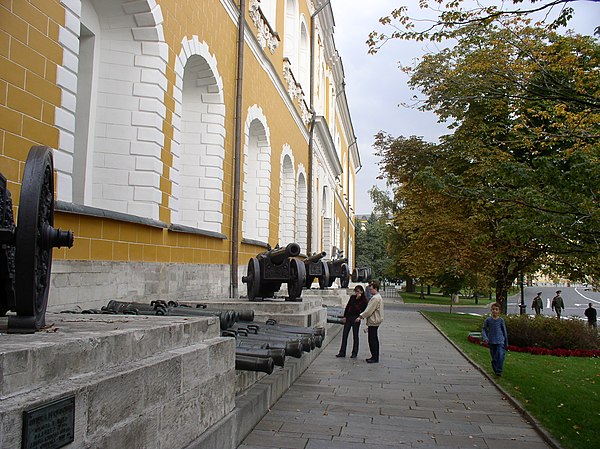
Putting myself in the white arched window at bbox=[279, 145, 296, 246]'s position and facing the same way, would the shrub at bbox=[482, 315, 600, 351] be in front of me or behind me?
in front

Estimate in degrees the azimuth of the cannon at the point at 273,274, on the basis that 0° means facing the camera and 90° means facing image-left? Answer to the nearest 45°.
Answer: approximately 315°

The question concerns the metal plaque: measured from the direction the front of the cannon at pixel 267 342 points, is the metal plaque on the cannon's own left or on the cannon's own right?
on the cannon's own right

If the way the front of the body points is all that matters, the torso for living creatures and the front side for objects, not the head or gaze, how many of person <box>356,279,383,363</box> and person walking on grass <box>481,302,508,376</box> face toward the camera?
1

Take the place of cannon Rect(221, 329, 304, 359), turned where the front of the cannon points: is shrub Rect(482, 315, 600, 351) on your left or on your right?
on your left

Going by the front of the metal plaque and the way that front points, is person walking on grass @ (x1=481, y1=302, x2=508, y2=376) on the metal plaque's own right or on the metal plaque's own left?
on the metal plaque's own left

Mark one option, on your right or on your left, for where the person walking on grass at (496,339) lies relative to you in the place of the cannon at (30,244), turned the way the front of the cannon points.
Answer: on your left

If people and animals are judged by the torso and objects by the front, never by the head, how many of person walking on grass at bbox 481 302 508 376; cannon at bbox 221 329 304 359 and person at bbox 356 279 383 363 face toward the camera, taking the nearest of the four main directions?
1

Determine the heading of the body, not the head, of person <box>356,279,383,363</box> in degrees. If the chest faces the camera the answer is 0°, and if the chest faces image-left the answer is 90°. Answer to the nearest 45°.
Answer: approximately 90°

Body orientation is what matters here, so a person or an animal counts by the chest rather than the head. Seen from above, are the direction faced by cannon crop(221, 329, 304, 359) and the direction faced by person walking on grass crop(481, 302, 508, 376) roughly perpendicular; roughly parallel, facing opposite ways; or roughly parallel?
roughly perpendicular

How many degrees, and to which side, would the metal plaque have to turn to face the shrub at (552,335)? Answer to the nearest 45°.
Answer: approximately 90° to its left
